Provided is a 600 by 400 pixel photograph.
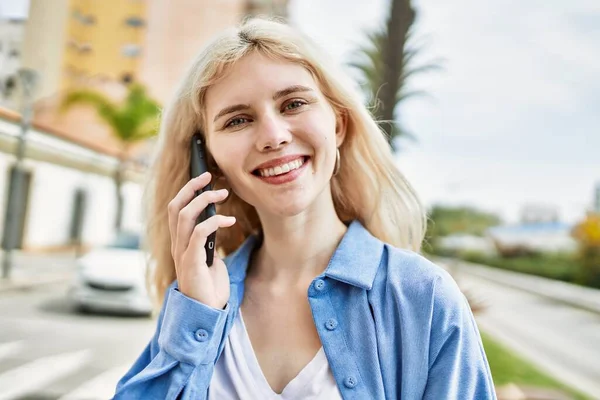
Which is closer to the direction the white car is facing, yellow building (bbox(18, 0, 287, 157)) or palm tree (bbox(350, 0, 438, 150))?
the palm tree

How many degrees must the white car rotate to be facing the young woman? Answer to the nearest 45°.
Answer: approximately 45° to its left

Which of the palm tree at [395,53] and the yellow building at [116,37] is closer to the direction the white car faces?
the palm tree

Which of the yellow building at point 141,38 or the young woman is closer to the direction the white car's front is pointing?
the young woman

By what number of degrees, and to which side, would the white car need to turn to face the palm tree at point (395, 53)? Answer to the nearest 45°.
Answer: approximately 90° to its left

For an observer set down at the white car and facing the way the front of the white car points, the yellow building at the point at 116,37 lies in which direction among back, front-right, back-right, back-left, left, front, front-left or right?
back-right

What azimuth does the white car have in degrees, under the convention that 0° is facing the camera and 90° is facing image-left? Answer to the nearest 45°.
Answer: approximately 45°

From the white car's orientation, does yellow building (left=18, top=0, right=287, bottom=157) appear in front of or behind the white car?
behind

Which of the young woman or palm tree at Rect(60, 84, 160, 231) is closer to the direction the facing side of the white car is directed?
the young woman

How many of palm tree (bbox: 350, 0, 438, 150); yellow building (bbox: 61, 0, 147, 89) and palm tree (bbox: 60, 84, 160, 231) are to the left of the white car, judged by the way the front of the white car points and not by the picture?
1

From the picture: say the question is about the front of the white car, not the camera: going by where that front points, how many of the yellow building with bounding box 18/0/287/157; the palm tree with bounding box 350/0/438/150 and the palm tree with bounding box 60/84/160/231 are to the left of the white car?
1
